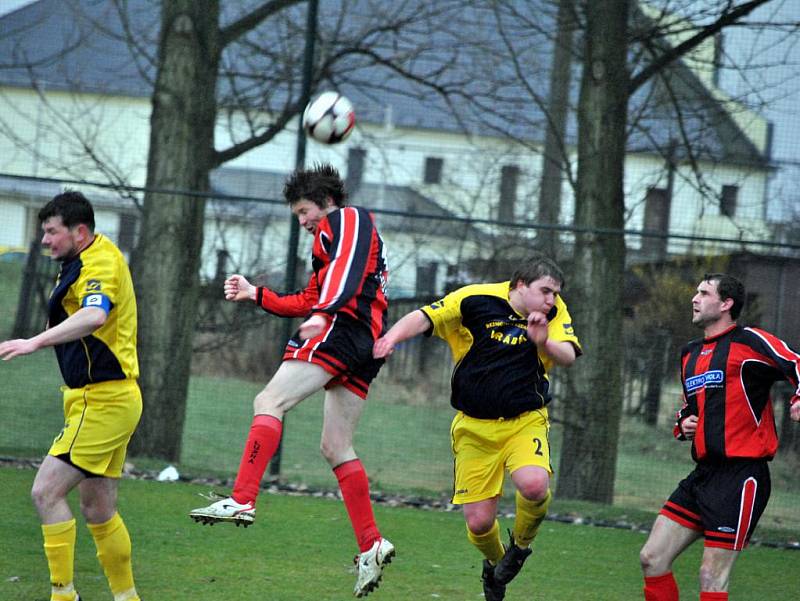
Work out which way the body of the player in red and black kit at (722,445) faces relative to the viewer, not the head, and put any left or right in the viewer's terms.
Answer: facing the viewer and to the left of the viewer

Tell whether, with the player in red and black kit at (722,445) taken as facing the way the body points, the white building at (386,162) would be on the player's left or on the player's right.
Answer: on the player's right

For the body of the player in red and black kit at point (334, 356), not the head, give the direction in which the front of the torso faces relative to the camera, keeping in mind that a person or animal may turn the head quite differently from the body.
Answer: to the viewer's left

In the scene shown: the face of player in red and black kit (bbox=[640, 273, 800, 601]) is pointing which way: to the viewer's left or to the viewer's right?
to the viewer's left

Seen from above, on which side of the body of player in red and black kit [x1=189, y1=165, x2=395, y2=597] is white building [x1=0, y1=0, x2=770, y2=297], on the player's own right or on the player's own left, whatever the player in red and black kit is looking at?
on the player's own right

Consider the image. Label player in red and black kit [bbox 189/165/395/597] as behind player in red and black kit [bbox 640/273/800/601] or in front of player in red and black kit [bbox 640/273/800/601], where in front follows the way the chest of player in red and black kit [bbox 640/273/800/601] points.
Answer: in front

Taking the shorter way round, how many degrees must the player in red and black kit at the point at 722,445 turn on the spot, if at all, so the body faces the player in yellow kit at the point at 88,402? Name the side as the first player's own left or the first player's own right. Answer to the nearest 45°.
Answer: approximately 45° to the first player's own right

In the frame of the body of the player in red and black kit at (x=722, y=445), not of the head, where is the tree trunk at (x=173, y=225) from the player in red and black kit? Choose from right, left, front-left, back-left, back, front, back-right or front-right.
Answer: right

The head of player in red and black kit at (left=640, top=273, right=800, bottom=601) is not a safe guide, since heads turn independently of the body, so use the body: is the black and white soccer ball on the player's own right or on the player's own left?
on the player's own right
